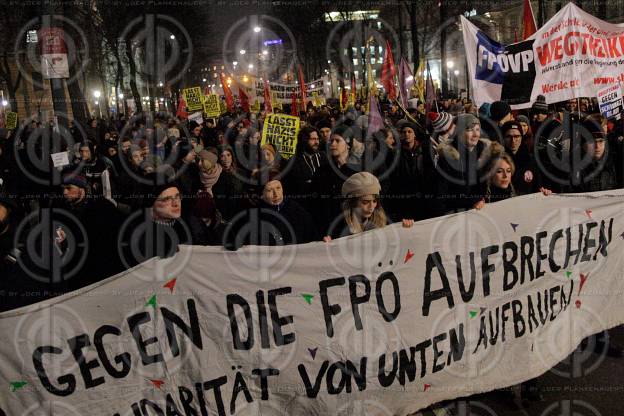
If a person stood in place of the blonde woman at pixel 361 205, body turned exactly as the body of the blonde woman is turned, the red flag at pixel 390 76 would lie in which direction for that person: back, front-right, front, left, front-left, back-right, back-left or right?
back-left

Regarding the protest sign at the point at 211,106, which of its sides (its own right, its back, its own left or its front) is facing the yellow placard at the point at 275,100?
left

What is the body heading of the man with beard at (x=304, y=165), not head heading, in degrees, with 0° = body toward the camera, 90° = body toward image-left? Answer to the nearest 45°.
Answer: approximately 315°

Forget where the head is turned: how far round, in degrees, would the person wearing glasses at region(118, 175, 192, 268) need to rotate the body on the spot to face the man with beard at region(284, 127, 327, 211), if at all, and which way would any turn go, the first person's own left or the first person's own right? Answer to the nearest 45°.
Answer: approximately 90° to the first person's own left

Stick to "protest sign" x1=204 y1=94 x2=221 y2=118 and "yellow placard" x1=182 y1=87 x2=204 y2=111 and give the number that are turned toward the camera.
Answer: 2

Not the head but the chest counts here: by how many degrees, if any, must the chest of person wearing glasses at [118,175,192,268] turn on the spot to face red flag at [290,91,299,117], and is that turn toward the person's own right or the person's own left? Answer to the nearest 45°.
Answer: approximately 135° to the person's own left

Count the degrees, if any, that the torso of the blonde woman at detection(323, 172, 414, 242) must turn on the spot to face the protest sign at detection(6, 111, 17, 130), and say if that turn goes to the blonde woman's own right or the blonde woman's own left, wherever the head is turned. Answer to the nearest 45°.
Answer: approximately 180°

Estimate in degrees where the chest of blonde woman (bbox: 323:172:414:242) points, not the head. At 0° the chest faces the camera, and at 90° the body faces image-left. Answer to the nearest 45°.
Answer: approximately 315°

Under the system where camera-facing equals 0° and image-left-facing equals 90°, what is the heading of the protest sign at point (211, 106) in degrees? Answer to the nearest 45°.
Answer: approximately 0°

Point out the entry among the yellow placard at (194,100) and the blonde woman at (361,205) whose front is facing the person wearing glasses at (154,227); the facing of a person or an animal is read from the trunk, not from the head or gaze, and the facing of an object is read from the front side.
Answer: the yellow placard

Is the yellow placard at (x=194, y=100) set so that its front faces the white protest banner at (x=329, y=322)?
yes
